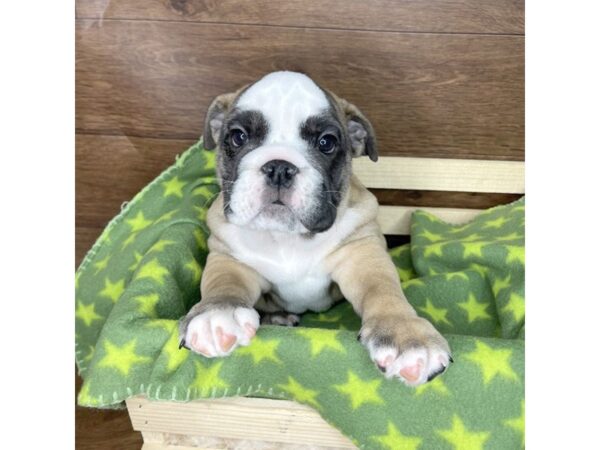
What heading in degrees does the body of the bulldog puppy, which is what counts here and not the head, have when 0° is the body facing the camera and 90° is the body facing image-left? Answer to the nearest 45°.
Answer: approximately 0°
